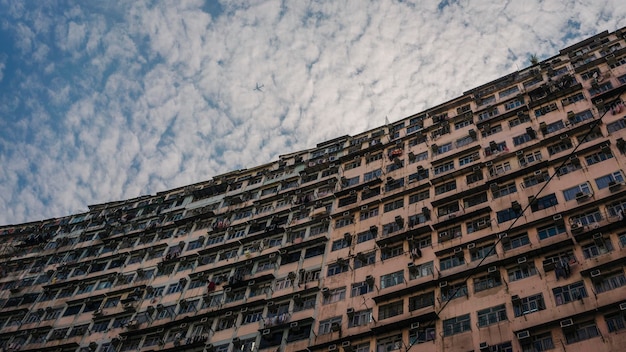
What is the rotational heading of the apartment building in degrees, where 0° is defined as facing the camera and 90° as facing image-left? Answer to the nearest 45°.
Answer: approximately 45°
